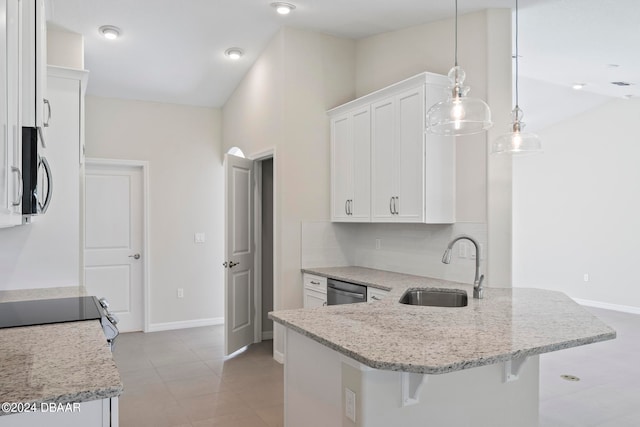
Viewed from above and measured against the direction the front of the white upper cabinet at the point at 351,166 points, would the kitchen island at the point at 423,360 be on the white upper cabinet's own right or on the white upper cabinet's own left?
on the white upper cabinet's own left

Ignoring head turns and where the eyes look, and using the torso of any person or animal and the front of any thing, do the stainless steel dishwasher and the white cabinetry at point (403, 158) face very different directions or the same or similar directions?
same or similar directions

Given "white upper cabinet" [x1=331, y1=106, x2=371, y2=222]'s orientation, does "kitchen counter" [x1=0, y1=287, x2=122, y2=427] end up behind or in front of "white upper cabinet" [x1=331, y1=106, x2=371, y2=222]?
in front

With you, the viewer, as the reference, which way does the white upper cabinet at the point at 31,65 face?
facing to the right of the viewer

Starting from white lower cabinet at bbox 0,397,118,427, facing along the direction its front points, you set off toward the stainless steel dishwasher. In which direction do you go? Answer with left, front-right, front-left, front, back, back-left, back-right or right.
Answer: front-left

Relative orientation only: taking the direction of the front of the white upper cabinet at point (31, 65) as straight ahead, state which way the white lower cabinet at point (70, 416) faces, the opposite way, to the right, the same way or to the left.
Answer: the same way

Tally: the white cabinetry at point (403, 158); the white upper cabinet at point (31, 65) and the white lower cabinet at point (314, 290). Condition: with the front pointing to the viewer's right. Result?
1

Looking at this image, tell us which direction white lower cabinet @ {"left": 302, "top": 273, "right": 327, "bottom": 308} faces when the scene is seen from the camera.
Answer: facing the viewer and to the left of the viewer

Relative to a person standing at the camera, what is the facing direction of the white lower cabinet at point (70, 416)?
facing to the right of the viewer

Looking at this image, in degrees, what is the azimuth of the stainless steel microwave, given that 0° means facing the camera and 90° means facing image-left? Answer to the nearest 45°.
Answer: approximately 270°

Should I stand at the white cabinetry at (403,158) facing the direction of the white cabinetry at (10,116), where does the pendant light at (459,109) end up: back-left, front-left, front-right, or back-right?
front-left

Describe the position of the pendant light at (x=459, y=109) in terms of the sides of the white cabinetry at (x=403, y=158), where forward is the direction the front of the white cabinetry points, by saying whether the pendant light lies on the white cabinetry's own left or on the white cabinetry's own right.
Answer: on the white cabinetry's own left

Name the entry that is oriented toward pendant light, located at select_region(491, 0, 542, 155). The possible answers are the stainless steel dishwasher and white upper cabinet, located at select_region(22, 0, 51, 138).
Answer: the white upper cabinet

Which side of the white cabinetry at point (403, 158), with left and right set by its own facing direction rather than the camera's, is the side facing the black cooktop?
front

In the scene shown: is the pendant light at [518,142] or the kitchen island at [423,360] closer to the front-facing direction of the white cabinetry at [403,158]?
the kitchen island
